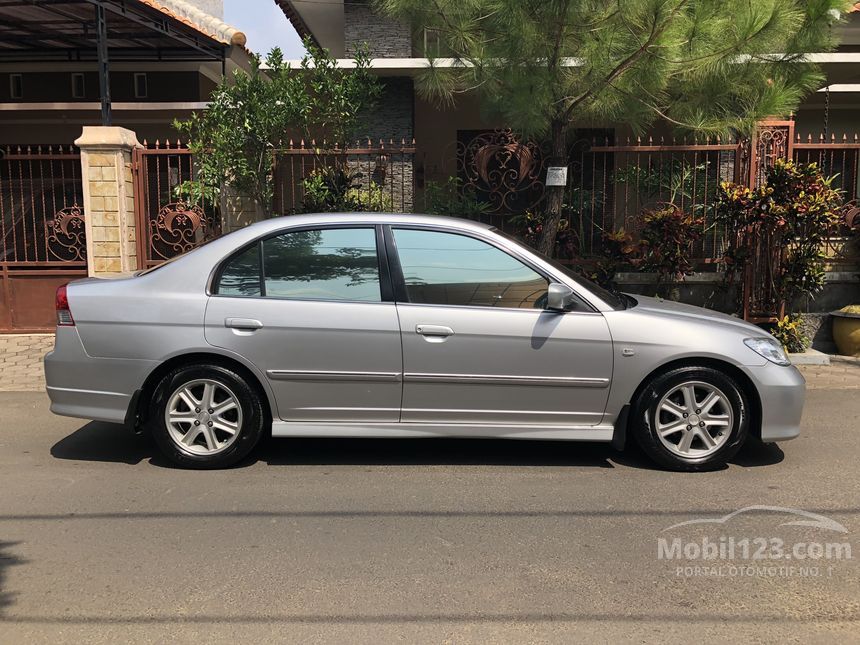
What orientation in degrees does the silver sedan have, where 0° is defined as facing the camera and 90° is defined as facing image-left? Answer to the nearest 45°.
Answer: approximately 270°

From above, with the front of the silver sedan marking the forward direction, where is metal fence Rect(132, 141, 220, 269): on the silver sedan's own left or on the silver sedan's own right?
on the silver sedan's own left

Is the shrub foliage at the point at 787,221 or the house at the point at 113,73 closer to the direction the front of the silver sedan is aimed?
the shrub foliage

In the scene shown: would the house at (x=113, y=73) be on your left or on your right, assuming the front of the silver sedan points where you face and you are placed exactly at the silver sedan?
on your left

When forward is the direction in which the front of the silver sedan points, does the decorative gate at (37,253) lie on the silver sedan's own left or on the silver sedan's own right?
on the silver sedan's own left

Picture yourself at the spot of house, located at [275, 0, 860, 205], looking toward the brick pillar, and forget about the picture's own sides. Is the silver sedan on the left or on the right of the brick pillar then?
left

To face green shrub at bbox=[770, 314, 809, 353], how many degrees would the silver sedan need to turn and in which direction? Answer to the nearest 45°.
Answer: approximately 45° to its left

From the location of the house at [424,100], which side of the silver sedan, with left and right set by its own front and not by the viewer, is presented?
left

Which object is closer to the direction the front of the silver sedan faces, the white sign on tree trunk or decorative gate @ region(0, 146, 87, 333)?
the white sign on tree trunk

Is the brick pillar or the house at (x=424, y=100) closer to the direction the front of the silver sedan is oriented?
the house

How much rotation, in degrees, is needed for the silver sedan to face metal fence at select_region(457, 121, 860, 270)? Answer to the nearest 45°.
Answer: approximately 45° to its left

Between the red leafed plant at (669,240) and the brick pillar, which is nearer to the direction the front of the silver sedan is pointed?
the red leafed plant
